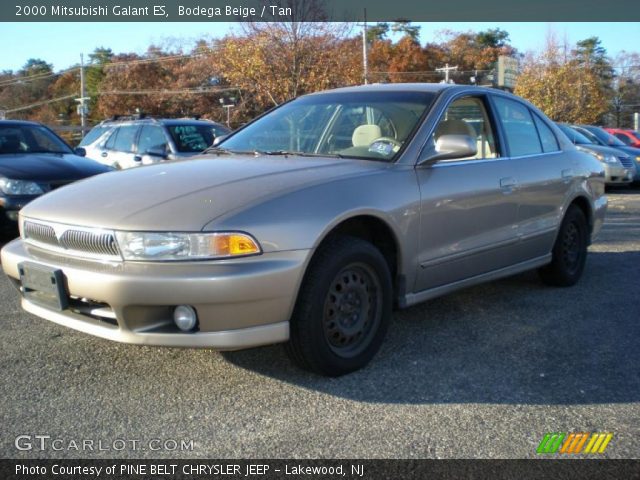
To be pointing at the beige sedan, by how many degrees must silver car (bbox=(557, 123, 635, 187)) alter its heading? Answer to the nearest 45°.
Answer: approximately 45° to its right

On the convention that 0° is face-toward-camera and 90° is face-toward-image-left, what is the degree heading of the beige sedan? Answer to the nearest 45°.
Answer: approximately 45°

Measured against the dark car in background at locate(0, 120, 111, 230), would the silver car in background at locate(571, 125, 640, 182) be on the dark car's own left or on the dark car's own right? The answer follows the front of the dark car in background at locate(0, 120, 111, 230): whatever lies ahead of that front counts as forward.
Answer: on the dark car's own left

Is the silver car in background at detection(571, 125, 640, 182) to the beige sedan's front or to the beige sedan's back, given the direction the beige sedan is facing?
to the back

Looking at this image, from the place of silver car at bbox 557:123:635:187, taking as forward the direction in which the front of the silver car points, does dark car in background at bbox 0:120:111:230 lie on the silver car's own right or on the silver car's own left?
on the silver car's own right

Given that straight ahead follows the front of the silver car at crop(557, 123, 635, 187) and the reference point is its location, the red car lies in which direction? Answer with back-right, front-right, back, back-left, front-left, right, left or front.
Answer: back-left
